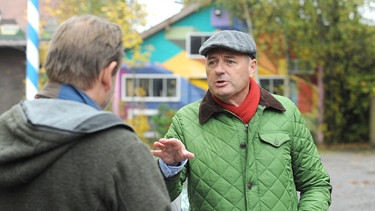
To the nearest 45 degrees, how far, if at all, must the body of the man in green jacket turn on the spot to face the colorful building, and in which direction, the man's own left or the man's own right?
approximately 180°

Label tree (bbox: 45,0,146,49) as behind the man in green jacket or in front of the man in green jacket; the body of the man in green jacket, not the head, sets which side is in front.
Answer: behind

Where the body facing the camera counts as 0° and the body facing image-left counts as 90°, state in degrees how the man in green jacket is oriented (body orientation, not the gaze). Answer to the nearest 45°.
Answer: approximately 0°

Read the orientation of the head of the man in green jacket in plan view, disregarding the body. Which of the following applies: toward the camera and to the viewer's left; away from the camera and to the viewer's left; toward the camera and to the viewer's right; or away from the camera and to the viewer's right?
toward the camera and to the viewer's left

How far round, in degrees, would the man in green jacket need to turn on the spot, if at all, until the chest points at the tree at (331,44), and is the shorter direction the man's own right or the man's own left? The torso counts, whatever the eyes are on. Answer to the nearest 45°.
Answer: approximately 180°
